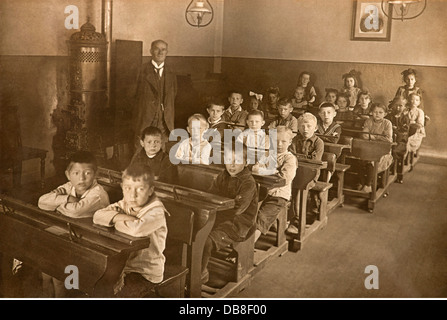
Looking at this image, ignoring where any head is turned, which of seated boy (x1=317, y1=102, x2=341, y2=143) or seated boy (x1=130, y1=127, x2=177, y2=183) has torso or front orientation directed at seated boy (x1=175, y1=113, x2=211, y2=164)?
seated boy (x1=317, y1=102, x2=341, y2=143)

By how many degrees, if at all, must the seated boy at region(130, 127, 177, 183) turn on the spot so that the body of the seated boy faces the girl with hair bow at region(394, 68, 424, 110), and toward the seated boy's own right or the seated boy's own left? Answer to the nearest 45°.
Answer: approximately 180°

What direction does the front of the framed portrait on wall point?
toward the camera

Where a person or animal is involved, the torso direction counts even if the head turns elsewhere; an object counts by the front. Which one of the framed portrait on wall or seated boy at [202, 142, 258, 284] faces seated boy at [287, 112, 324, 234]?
the framed portrait on wall

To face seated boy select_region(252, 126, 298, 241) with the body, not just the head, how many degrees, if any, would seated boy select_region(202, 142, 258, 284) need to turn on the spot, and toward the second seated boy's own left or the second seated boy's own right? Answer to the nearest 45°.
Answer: approximately 180°

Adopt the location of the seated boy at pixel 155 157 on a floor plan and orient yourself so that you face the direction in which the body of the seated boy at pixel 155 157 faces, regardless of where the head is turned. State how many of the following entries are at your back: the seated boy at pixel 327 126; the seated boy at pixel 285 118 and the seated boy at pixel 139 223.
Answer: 2

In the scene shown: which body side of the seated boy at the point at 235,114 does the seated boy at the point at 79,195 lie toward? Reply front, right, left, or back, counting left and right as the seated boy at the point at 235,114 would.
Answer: front

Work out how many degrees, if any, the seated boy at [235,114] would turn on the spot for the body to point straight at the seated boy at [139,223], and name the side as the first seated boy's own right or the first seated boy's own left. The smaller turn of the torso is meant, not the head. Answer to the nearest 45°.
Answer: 0° — they already face them

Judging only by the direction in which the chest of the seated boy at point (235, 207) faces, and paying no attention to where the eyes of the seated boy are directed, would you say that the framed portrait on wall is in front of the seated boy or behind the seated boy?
behind

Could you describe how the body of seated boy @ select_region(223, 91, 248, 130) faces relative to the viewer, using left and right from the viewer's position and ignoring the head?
facing the viewer

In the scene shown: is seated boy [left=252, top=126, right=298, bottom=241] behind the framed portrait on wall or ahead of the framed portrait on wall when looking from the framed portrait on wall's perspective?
ahead
